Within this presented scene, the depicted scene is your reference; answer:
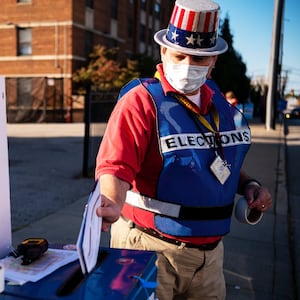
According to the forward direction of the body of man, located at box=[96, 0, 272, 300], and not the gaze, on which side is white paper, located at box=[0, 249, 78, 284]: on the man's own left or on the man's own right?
on the man's own right

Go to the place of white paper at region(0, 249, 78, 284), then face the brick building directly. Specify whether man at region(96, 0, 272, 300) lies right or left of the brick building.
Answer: right

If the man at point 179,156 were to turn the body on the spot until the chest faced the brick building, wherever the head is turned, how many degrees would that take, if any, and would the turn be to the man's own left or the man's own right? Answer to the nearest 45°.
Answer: approximately 135° to the man's own left

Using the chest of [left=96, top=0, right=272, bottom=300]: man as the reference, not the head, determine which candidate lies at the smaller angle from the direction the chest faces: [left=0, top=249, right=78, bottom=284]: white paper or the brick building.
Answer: the white paper

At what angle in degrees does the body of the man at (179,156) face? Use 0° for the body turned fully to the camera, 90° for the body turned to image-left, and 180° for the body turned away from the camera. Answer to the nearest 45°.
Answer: approximately 315°
